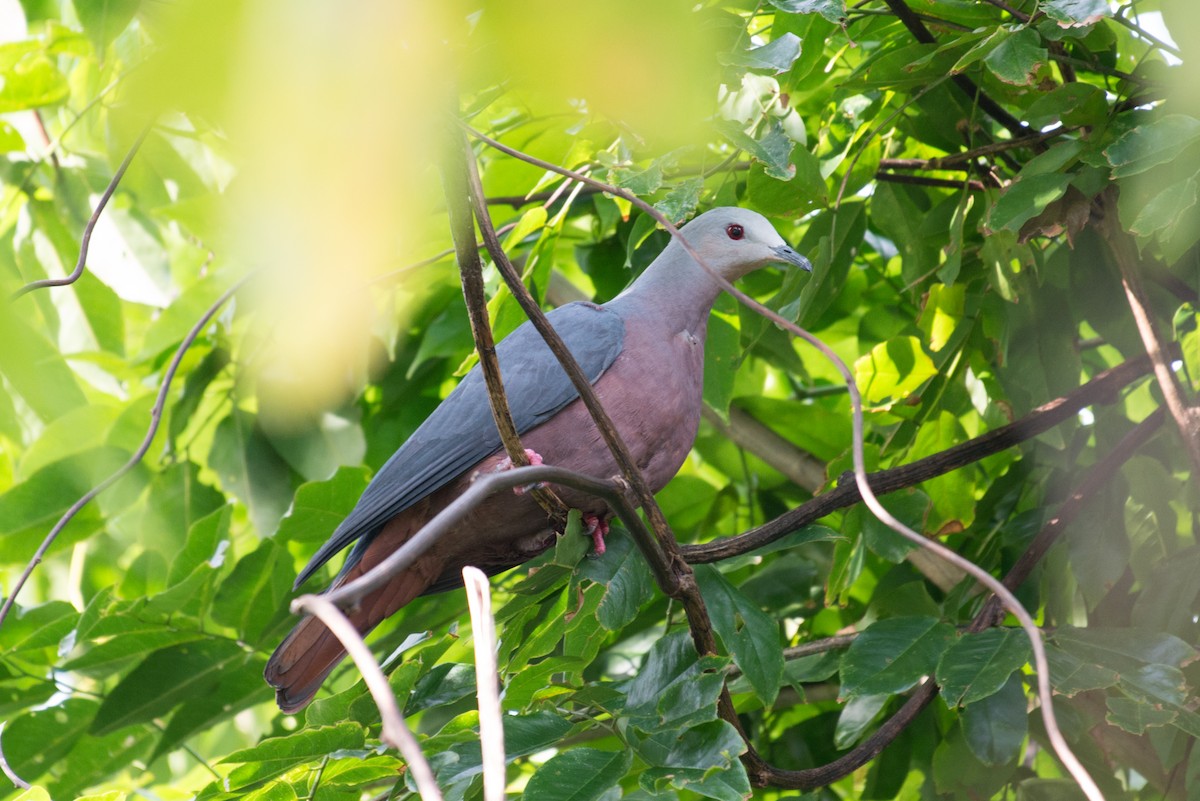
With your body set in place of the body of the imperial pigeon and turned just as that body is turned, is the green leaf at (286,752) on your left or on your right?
on your right

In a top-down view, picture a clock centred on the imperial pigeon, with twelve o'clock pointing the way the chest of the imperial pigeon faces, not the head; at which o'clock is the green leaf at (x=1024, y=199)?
The green leaf is roughly at 11 o'clock from the imperial pigeon.

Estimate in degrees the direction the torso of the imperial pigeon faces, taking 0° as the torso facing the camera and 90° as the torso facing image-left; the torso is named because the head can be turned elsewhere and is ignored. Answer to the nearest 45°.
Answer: approximately 270°

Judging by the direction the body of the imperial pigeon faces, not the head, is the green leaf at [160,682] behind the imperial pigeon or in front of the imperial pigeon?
behind

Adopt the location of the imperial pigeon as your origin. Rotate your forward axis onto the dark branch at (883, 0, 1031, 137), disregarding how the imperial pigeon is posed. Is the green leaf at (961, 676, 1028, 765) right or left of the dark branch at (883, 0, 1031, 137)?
right
